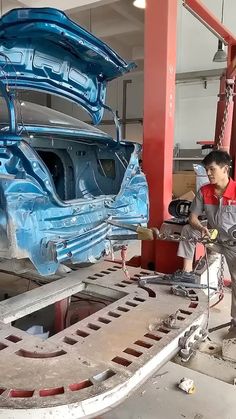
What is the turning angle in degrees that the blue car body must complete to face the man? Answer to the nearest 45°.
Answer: approximately 135° to its right

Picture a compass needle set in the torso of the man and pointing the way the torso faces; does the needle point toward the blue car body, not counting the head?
no

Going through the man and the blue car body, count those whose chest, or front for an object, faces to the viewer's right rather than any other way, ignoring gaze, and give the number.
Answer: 0

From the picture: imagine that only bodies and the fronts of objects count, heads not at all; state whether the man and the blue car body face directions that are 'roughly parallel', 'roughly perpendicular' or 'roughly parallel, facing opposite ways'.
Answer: roughly perpendicular

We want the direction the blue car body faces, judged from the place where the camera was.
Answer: facing away from the viewer and to the left of the viewer

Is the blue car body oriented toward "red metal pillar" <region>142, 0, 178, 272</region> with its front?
no

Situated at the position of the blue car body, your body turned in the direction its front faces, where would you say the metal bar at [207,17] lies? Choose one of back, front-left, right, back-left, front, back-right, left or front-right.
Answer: right

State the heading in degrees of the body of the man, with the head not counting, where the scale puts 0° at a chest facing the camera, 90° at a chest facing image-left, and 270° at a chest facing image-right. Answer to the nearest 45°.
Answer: approximately 45°

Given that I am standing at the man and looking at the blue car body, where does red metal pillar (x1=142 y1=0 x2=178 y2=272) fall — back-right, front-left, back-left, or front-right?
front-right
